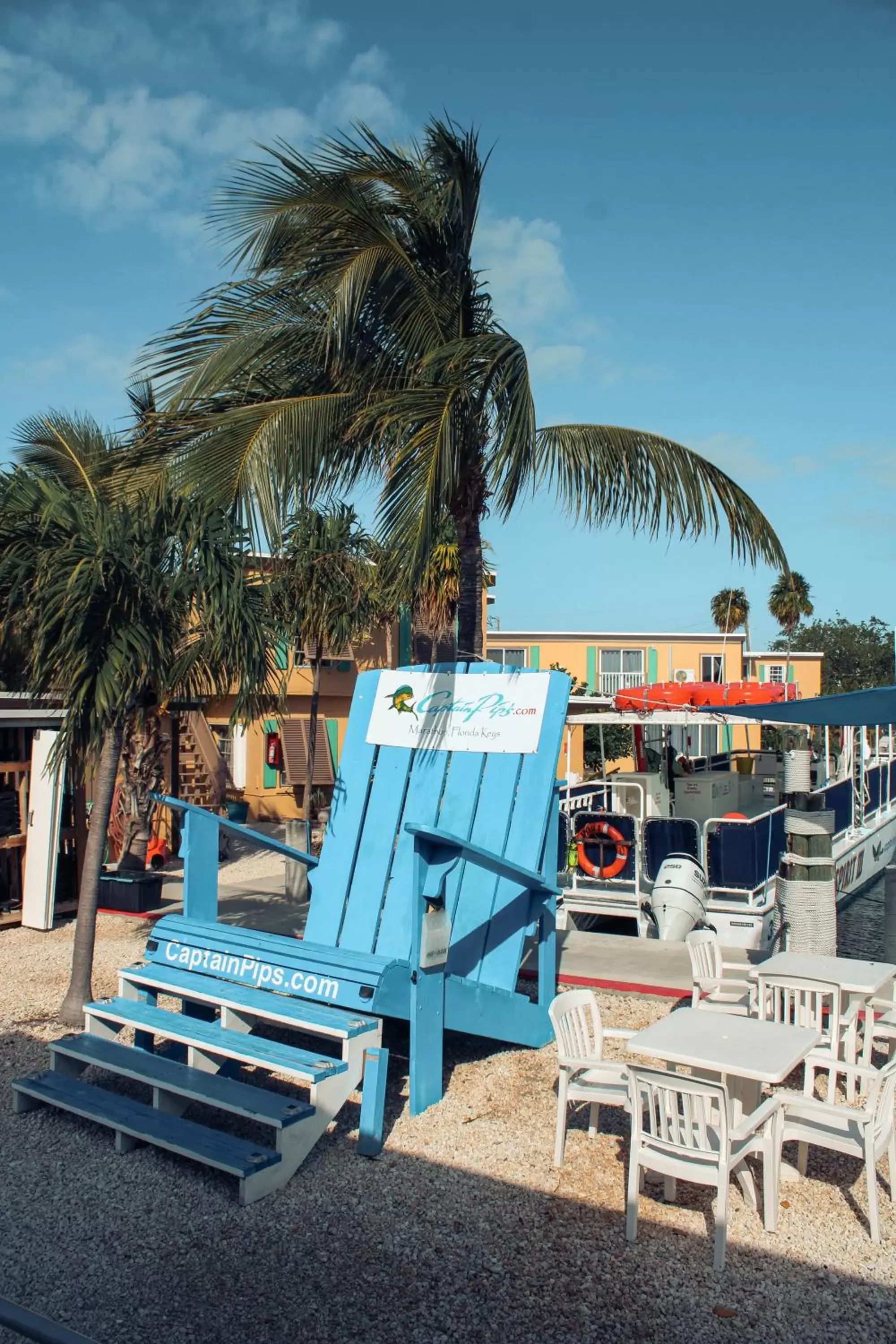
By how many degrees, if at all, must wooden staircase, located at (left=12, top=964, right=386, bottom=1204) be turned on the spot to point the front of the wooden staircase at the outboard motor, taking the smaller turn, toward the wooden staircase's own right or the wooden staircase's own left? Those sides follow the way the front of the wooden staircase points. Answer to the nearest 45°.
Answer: approximately 180°

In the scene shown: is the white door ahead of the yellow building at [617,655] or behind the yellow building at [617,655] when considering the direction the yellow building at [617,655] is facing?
ahead

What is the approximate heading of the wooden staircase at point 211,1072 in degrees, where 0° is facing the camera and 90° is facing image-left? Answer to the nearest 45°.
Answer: approximately 45°

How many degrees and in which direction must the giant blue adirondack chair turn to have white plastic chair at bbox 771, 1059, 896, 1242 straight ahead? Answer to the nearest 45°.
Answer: approximately 90° to its left

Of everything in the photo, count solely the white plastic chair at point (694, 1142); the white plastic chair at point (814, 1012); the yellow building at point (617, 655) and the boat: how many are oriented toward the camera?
1

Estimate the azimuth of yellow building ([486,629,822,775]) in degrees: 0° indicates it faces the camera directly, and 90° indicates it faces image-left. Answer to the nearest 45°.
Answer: approximately 0°

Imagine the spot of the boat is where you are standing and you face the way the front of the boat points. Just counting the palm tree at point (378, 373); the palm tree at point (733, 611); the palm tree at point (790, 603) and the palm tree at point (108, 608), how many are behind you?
2

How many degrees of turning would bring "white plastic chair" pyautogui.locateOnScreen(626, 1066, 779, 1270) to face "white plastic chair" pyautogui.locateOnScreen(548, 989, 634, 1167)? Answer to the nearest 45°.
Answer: approximately 90° to its left

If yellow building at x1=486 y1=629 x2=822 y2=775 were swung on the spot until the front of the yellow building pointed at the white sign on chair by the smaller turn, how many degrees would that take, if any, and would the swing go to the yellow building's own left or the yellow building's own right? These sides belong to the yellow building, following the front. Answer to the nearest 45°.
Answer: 0° — it already faces it

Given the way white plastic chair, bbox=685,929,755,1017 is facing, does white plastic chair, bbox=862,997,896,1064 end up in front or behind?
in front

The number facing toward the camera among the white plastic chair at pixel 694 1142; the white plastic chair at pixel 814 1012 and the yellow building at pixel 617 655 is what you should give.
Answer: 1

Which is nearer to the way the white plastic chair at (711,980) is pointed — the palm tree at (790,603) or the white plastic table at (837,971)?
the white plastic table

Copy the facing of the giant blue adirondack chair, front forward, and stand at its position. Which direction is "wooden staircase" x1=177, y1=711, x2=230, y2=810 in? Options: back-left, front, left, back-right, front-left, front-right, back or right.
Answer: back-right

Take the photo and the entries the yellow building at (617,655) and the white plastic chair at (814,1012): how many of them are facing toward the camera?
1

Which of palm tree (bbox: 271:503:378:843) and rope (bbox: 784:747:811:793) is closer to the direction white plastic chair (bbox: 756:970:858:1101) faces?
the rope

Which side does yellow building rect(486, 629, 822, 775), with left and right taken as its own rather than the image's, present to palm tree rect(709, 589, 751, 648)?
back
